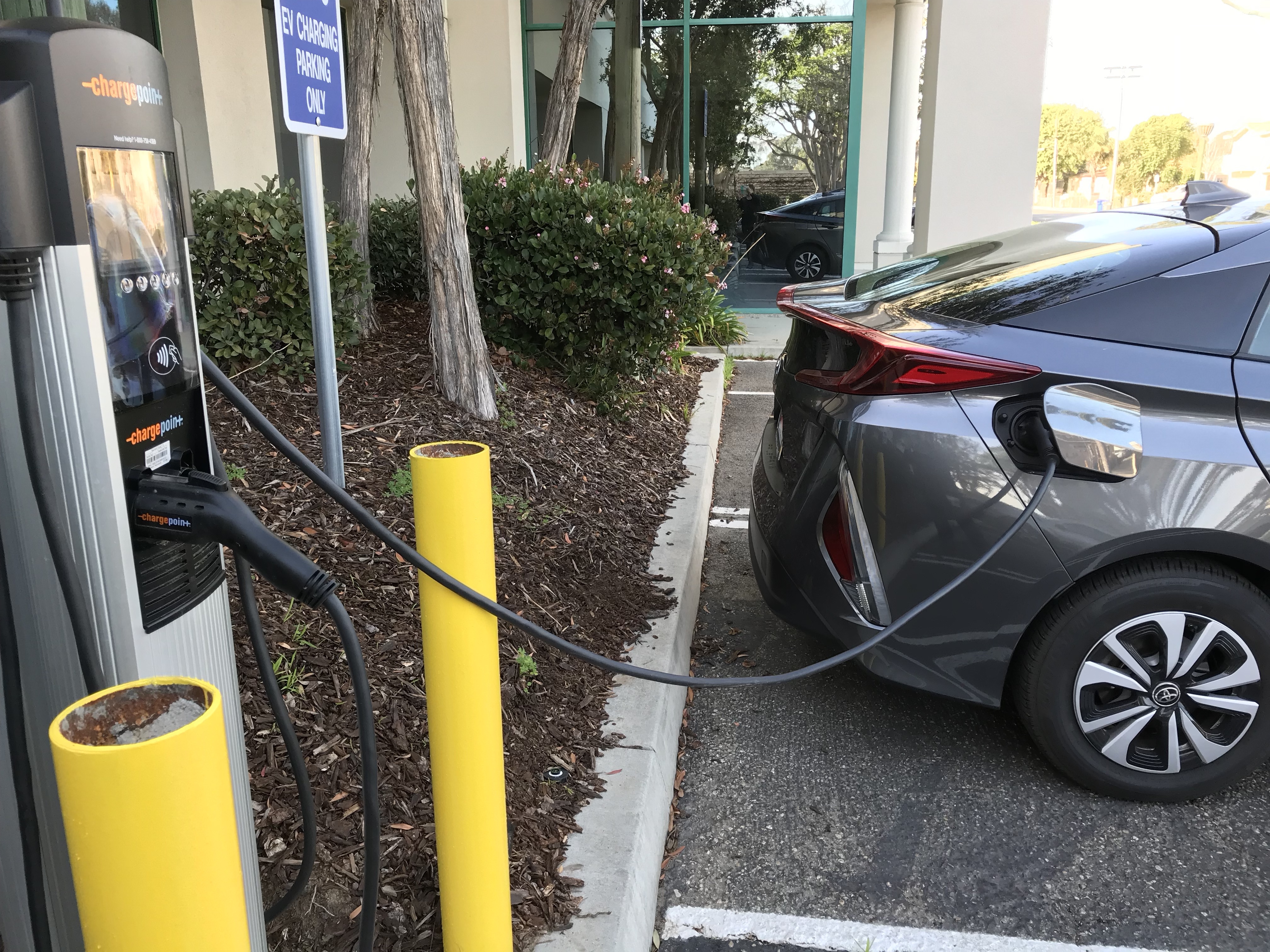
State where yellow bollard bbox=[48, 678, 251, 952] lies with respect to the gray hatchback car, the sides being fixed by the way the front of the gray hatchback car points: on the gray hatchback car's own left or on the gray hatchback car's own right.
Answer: on the gray hatchback car's own right

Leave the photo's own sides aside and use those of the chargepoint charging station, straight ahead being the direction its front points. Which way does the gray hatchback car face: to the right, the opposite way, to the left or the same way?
the same way

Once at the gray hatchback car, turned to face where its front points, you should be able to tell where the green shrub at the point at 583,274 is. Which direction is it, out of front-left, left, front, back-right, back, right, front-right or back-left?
back-left

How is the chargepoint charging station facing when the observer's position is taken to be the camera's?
facing the viewer and to the right of the viewer

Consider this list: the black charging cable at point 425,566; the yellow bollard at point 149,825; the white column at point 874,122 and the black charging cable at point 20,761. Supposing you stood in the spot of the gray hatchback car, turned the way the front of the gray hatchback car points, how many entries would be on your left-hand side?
1

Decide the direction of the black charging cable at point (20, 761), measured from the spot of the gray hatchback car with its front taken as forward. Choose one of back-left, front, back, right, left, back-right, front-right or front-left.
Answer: back-right

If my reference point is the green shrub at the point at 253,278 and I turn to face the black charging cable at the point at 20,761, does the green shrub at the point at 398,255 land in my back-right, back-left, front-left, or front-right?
back-left

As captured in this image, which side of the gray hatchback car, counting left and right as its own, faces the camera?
right

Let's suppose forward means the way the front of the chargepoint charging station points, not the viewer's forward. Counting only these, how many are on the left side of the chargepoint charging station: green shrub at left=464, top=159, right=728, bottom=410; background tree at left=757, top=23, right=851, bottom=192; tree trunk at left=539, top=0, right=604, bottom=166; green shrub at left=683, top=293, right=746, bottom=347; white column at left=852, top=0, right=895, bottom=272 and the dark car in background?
6

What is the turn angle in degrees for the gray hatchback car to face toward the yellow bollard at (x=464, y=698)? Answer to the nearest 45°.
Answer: approximately 135° to its right
